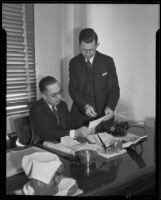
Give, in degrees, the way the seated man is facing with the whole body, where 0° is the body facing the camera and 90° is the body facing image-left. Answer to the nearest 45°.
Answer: approximately 315°

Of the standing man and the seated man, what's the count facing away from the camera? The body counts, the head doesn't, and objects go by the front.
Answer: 0

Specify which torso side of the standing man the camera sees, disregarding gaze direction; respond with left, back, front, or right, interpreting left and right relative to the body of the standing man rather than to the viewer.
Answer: front

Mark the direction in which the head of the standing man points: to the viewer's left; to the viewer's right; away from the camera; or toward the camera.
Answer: toward the camera

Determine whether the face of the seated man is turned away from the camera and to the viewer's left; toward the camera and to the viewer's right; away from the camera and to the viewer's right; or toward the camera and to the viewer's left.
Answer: toward the camera and to the viewer's right

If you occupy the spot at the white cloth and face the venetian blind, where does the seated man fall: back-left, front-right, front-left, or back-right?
front-right
